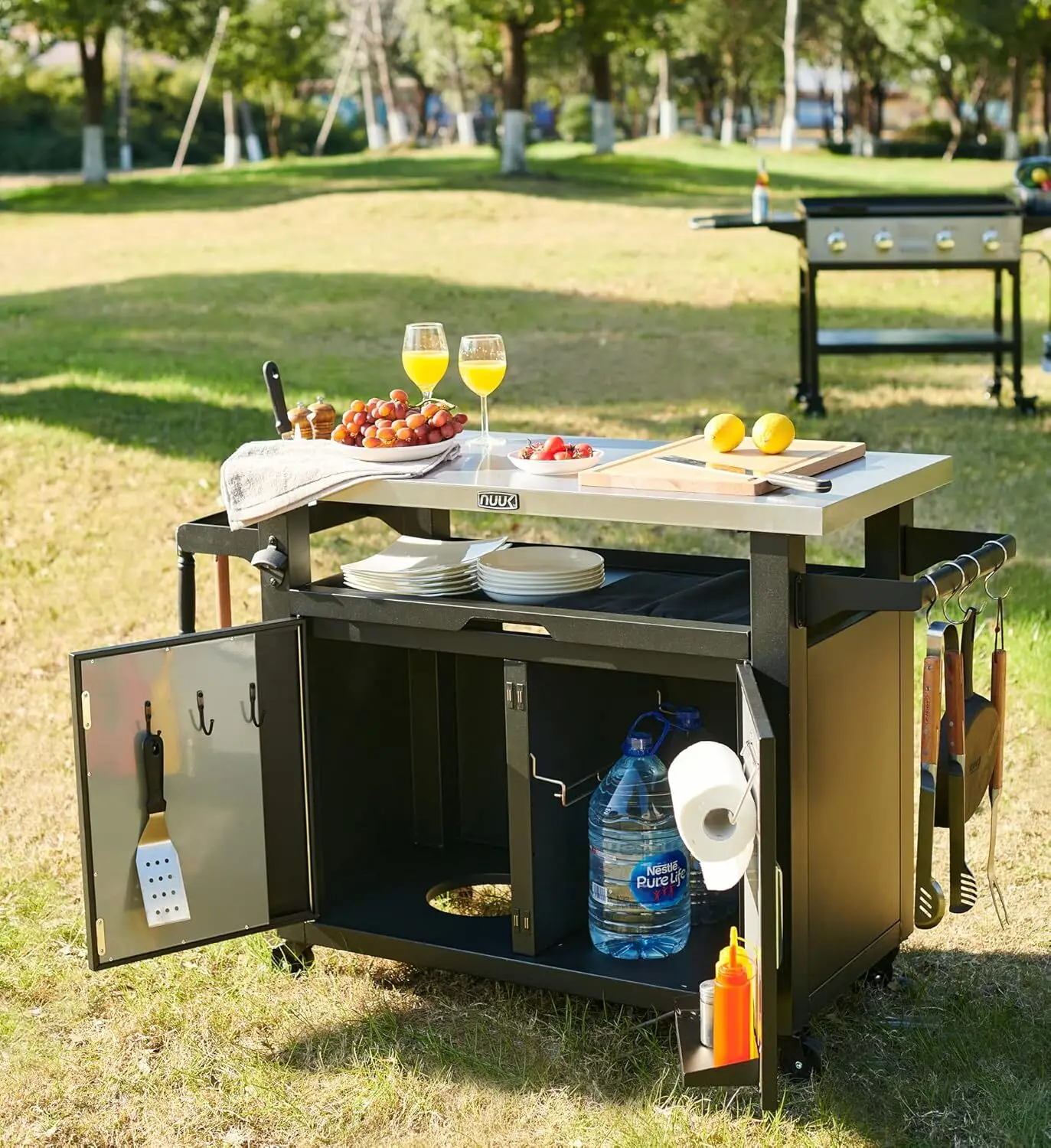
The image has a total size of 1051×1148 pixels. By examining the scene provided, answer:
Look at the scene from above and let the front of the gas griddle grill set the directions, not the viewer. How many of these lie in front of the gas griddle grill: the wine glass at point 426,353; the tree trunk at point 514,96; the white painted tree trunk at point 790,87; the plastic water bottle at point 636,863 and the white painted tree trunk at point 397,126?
2

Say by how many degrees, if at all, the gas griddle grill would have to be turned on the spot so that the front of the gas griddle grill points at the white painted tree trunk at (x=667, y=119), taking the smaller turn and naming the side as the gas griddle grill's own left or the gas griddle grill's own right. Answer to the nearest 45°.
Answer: approximately 180°

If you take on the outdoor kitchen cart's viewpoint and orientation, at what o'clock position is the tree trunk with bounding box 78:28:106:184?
The tree trunk is roughly at 4 o'clock from the outdoor kitchen cart.

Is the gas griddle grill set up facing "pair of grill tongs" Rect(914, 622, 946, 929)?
yes

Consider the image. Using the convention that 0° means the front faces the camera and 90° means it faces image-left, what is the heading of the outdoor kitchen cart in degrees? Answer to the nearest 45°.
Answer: approximately 45°

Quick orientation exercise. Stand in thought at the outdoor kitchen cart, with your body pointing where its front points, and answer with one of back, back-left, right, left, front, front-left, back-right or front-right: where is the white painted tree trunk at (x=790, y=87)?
back-right

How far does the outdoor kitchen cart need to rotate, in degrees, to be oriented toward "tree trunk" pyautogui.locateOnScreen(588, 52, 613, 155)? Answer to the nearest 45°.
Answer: approximately 135° to its right
